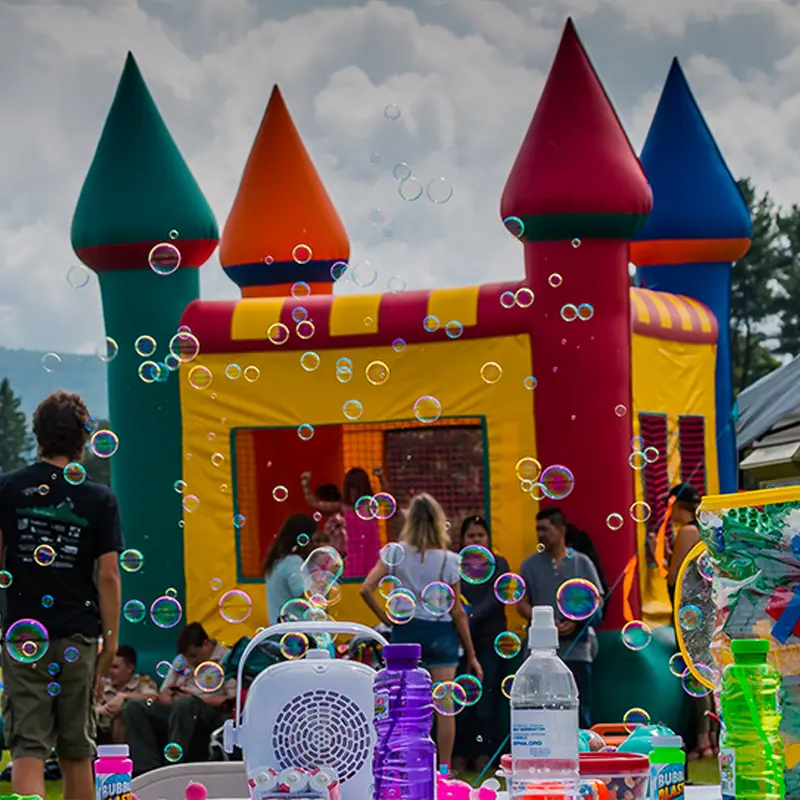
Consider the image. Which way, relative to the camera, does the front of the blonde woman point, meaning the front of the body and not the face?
away from the camera

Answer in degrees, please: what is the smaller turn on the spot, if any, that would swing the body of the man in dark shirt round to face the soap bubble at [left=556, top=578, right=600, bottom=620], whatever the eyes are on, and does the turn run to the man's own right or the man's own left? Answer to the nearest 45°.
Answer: approximately 90° to the man's own right

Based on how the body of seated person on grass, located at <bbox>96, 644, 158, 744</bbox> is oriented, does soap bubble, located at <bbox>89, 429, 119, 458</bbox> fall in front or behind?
in front

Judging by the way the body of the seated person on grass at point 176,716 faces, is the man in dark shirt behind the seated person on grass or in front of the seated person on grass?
in front

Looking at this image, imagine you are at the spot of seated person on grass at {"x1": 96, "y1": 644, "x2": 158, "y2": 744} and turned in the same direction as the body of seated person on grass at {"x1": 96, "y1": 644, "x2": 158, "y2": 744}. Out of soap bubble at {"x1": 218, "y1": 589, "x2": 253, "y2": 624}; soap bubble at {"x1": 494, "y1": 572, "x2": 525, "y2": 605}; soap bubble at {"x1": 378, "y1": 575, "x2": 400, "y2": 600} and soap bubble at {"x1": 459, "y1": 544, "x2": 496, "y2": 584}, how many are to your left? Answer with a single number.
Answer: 4

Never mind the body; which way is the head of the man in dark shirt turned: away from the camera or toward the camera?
away from the camera

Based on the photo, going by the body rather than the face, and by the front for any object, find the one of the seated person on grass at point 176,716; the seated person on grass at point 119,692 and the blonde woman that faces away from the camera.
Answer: the blonde woman

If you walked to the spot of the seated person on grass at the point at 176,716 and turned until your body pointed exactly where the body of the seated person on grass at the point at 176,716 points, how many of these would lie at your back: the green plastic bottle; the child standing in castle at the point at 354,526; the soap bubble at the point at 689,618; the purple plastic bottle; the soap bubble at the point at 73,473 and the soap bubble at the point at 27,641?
1

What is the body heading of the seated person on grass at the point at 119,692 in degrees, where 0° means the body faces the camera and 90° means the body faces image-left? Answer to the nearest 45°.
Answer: approximately 45°

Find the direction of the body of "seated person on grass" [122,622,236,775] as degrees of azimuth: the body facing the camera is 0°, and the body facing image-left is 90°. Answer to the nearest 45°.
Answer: approximately 45°

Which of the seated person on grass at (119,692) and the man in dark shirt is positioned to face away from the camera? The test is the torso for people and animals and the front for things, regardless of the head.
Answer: the man in dark shirt
